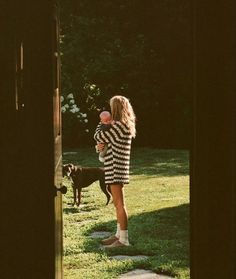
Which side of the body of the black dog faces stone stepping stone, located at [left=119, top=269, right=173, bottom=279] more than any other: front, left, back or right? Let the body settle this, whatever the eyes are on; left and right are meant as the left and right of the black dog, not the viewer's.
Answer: left

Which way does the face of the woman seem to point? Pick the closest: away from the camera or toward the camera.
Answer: away from the camera

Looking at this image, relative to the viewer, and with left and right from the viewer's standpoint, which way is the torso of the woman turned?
facing to the left of the viewer

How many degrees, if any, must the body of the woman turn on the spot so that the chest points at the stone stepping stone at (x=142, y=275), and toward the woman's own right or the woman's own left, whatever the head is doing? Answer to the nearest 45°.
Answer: approximately 90° to the woman's own left

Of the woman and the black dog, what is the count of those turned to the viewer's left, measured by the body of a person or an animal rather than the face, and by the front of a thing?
2

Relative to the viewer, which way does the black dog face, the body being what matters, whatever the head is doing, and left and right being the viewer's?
facing to the left of the viewer

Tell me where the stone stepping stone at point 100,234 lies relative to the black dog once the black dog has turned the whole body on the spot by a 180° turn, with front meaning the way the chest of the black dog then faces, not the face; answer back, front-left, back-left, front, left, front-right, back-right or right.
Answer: right

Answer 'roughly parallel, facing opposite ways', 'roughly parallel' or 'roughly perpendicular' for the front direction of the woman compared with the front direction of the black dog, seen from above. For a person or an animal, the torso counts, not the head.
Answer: roughly parallel
